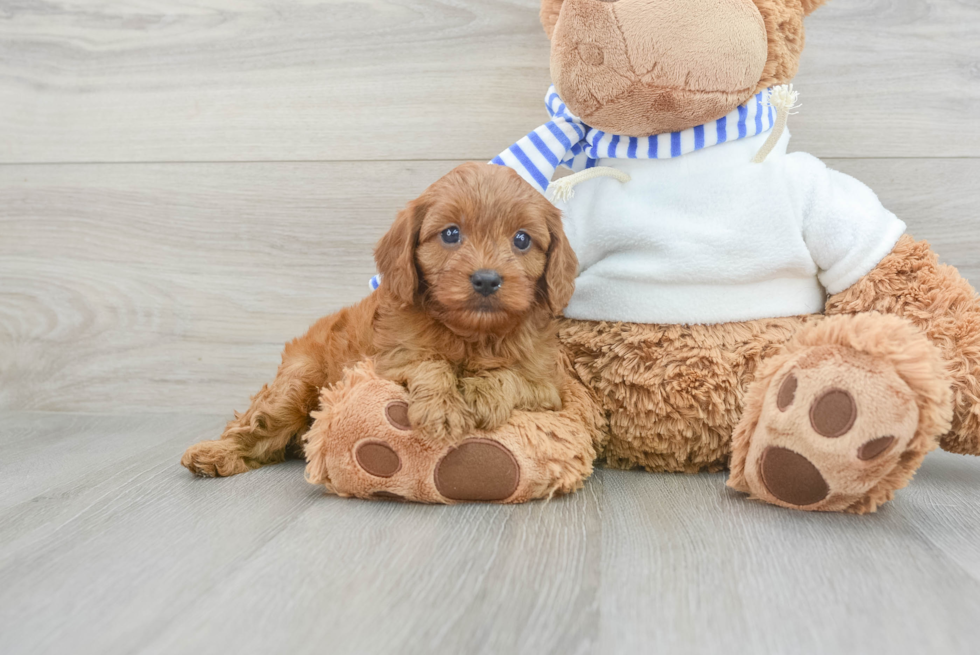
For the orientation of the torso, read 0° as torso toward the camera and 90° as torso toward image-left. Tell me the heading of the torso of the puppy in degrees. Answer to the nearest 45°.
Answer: approximately 315°
